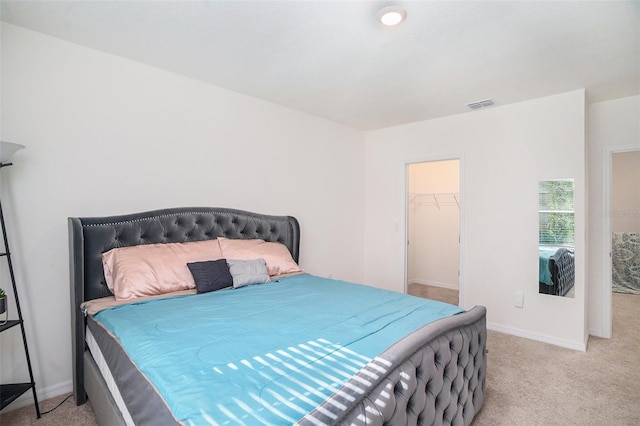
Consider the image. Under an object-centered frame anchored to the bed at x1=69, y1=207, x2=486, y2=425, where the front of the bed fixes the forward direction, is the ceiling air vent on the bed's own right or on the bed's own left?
on the bed's own left

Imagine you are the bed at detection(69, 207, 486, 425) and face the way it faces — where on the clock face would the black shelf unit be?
The black shelf unit is roughly at 5 o'clock from the bed.

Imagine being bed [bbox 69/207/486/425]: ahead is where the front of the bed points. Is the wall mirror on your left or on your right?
on your left

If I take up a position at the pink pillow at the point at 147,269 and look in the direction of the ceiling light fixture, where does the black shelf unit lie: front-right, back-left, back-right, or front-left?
back-right
